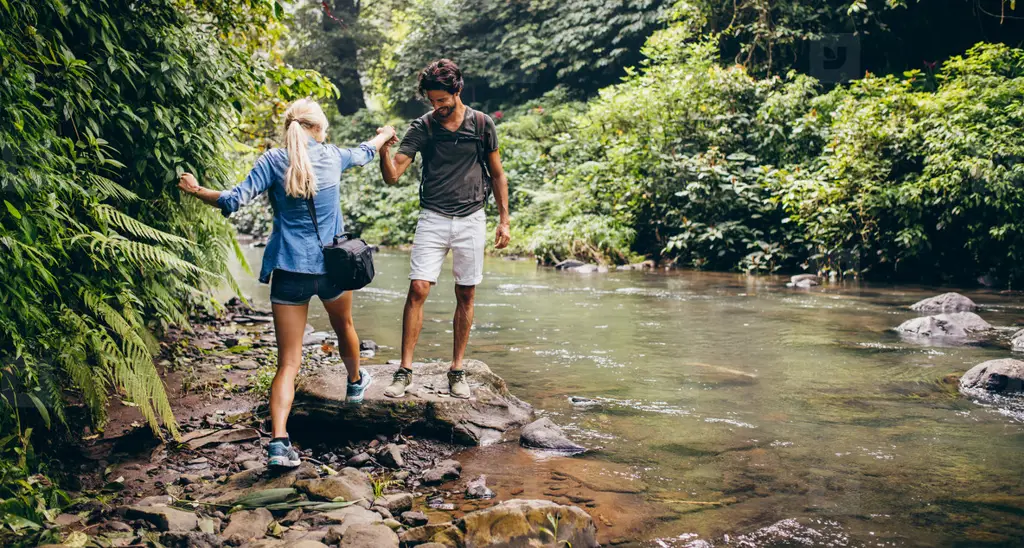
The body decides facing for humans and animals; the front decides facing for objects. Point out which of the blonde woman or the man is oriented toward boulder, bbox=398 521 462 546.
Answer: the man

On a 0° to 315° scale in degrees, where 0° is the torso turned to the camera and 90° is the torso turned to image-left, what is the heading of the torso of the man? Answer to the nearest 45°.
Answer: approximately 0°

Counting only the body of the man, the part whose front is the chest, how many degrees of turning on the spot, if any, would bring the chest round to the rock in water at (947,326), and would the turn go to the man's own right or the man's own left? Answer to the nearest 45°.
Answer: approximately 135° to the man's own left

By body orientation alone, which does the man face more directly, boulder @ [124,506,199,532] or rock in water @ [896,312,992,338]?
the boulder

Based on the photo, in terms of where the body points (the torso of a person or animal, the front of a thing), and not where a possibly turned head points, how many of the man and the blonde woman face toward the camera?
1

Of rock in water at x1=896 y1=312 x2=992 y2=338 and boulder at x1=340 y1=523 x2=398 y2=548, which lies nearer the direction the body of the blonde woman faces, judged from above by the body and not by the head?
the rock in water

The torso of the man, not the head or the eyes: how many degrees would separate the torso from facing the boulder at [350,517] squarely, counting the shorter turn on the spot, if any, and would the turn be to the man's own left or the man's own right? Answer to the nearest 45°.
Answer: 0° — they already face it
